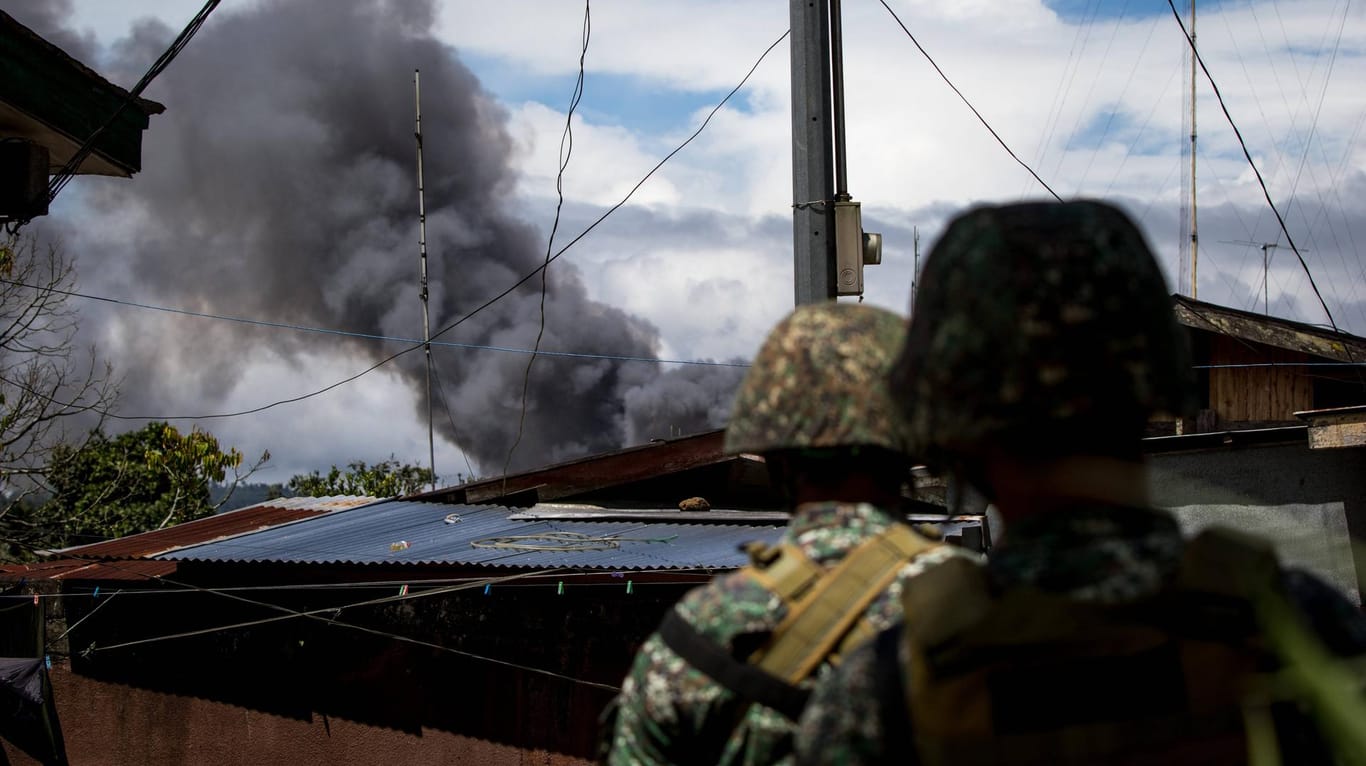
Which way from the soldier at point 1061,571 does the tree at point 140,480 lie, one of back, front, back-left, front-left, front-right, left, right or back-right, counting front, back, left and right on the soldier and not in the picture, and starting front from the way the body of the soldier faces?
front-left

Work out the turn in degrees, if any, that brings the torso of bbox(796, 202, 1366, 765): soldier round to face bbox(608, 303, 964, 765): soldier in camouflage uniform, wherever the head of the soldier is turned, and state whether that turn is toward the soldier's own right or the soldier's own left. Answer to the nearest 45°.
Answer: approximately 45° to the soldier's own left

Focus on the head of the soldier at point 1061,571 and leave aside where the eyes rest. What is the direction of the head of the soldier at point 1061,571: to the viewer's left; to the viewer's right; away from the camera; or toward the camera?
away from the camera

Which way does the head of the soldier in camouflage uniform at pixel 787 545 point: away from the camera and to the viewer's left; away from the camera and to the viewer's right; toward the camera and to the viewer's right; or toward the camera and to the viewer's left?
away from the camera and to the viewer's left

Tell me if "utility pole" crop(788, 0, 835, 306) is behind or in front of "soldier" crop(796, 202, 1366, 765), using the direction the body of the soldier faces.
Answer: in front

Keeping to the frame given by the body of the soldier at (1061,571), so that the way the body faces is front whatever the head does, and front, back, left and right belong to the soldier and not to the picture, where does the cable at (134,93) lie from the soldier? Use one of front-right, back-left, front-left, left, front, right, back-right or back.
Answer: front-left

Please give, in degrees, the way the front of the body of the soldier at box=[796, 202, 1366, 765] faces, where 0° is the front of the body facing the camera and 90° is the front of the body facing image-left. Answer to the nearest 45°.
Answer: approximately 180°
